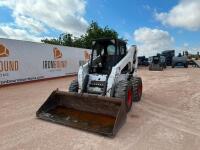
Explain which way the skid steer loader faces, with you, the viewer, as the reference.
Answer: facing the viewer and to the left of the viewer

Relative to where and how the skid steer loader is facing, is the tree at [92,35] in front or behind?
behind

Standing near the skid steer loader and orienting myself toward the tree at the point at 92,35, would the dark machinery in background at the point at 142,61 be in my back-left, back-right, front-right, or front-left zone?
front-right

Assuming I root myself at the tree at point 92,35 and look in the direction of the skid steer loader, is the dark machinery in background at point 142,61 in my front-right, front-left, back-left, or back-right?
back-left

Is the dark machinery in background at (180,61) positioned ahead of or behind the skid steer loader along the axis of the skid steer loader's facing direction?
behind

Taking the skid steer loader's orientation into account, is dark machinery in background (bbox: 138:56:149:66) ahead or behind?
behind
